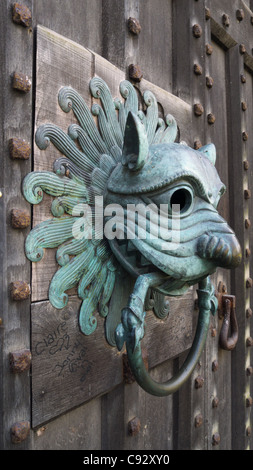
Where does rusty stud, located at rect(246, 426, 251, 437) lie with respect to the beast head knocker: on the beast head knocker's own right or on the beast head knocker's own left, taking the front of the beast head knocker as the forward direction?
on the beast head knocker's own left

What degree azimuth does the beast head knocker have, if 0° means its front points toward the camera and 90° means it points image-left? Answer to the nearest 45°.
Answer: approximately 315°
